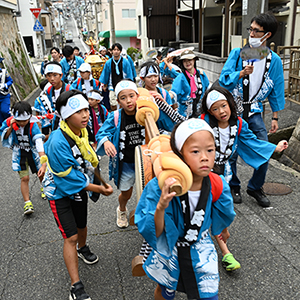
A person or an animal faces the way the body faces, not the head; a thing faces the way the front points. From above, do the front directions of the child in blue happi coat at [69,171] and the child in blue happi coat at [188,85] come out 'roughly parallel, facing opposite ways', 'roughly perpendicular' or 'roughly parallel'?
roughly perpendicular

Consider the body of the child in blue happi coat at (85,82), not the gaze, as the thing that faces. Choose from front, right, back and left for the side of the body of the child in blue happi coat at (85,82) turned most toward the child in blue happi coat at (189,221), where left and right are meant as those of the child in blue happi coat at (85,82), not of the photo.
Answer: front

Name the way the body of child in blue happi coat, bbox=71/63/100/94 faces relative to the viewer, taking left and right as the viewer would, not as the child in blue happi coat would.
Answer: facing the viewer

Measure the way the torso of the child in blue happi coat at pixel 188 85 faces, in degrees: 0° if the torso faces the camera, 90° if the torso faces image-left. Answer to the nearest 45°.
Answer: approximately 0°

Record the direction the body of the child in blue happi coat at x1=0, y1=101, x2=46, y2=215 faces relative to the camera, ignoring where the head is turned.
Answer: toward the camera

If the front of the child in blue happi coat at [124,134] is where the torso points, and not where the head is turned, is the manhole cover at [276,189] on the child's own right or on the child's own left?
on the child's own left

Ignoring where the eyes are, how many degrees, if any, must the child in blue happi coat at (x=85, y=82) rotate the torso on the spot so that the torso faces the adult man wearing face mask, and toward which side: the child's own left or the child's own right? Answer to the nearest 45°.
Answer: approximately 45° to the child's own left

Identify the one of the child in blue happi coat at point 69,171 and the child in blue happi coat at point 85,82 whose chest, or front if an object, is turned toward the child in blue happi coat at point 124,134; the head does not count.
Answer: the child in blue happi coat at point 85,82

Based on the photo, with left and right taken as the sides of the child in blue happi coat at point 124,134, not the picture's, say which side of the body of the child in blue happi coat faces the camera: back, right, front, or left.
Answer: front

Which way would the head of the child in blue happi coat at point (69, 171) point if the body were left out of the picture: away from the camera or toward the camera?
toward the camera

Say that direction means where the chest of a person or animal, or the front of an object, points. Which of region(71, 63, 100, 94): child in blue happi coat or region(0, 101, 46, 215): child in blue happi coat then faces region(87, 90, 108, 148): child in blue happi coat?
region(71, 63, 100, 94): child in blue happi coat

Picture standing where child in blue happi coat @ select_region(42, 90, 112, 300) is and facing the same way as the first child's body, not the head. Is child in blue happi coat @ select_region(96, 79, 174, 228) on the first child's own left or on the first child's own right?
on the first child's own left

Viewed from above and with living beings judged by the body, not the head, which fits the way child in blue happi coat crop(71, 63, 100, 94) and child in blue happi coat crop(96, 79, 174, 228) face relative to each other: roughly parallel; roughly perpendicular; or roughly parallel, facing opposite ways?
roughly parallel

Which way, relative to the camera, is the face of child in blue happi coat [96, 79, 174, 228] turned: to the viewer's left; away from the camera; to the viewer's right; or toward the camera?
toward the camera

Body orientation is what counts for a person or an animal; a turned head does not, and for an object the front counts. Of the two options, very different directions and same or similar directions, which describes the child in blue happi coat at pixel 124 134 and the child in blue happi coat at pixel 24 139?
same or similar directions

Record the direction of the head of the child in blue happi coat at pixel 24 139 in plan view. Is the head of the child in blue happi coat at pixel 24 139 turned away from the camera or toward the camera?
toward the camera

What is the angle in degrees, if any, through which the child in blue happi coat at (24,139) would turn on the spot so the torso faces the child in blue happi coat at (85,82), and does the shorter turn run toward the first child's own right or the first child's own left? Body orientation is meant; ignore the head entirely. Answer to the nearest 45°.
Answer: approximately 135° to the first child's own left

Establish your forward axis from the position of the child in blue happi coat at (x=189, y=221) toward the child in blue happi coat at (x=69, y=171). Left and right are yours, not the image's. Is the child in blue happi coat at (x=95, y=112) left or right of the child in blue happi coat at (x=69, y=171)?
right

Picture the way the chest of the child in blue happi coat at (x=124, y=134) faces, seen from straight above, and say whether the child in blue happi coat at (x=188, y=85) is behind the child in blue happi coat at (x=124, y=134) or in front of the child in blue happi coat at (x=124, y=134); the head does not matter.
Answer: behind

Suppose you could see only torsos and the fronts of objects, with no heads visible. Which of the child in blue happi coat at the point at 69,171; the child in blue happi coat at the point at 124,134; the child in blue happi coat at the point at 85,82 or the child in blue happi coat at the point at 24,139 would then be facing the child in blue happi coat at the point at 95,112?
the child in blue happi coat at the point at 85,82
